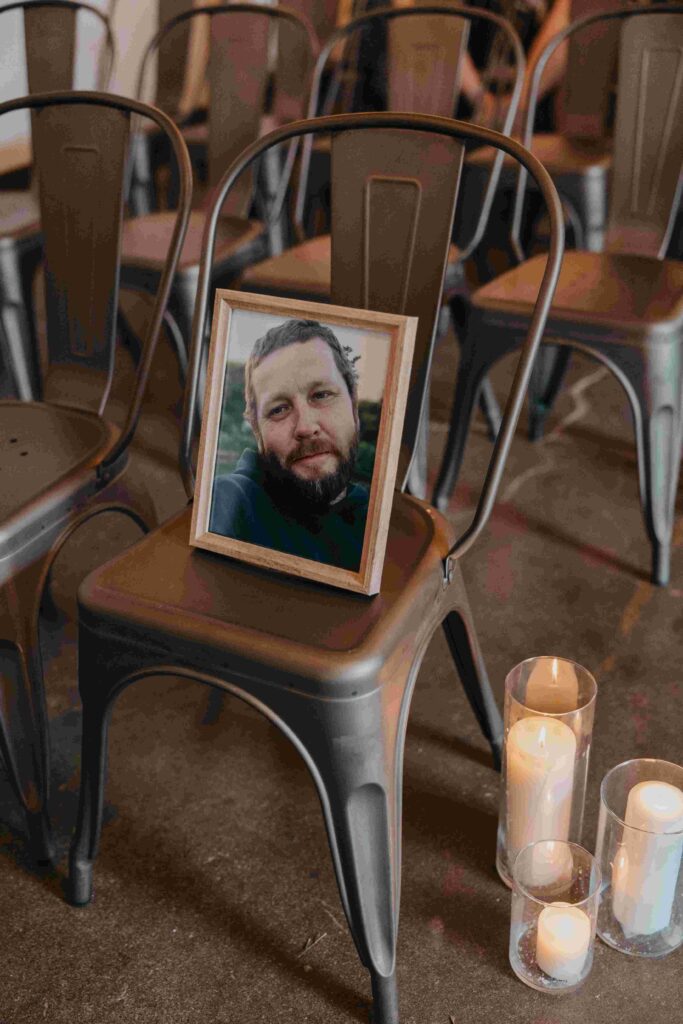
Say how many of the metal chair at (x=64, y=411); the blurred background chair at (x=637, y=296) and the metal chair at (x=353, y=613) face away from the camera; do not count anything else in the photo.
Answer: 0

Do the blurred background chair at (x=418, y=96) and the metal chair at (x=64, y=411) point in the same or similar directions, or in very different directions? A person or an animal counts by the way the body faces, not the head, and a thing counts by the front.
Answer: same or similar directions

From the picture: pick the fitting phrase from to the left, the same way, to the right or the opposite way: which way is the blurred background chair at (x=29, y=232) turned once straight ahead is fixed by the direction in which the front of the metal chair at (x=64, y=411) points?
the same way

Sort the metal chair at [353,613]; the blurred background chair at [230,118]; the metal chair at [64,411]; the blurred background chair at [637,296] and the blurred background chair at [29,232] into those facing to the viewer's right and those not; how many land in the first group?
0

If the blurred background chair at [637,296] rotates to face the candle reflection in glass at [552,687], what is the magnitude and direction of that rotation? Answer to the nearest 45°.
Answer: approximately 45° to its left

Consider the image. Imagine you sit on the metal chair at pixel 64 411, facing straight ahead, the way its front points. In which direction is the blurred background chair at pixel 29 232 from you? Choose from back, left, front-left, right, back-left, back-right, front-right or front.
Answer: back-right

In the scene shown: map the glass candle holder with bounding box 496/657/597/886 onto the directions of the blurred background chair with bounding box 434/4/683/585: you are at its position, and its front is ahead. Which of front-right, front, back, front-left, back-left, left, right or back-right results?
front-left

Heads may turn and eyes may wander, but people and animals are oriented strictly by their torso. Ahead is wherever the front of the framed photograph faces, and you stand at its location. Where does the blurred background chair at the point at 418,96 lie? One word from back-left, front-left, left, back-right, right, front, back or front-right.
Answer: back-right

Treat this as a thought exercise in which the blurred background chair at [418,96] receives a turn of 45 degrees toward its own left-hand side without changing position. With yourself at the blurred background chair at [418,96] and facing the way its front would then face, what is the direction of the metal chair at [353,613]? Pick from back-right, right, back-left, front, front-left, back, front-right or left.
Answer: front

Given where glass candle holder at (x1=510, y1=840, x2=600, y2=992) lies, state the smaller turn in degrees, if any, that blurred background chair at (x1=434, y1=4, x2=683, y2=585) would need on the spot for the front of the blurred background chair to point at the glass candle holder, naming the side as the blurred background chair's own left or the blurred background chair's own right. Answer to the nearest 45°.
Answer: approximately 45° to the blurred background chair's own left

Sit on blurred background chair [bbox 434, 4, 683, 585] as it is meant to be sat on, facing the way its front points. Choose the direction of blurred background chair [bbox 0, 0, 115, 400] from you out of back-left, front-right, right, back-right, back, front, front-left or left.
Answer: front-right

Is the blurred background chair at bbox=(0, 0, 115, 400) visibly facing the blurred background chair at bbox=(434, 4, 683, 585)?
no

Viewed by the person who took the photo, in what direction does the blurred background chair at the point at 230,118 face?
facing the viewer and to the left of the viewer

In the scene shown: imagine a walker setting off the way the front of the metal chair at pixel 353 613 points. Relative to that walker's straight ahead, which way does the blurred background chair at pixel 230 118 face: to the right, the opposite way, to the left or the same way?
the same way

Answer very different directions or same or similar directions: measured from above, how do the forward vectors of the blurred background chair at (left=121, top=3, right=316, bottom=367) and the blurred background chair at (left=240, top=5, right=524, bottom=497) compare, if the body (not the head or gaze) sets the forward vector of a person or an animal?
same or similar directions
